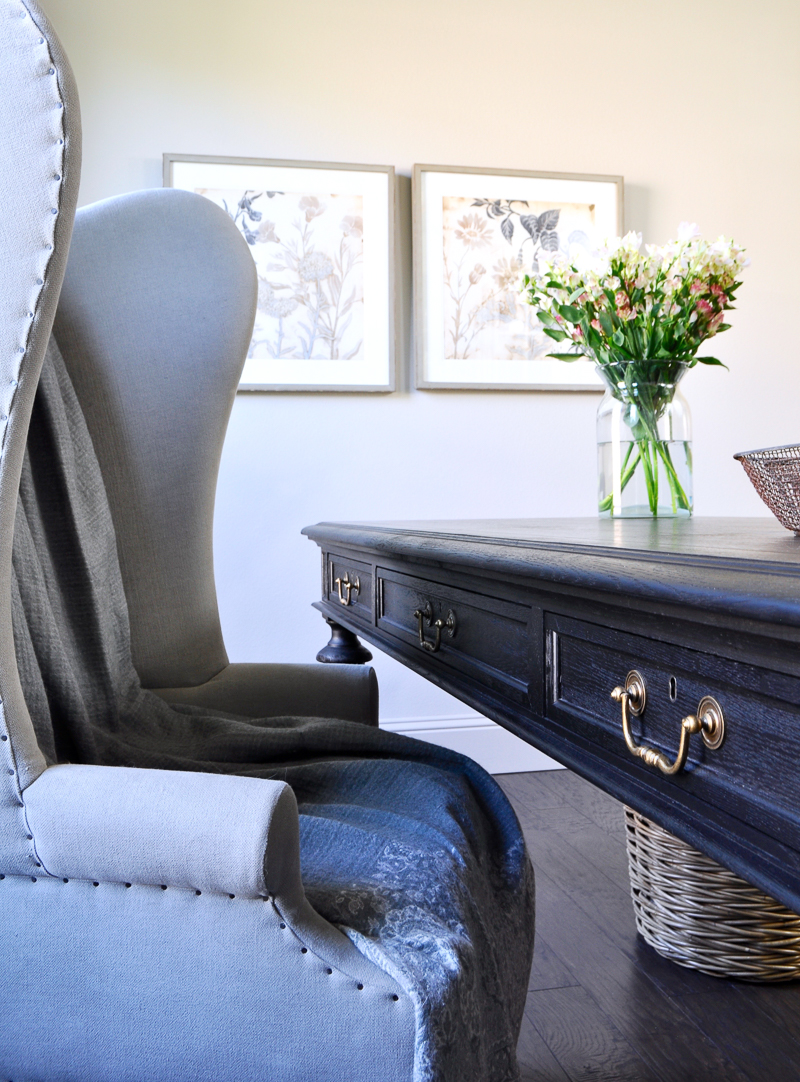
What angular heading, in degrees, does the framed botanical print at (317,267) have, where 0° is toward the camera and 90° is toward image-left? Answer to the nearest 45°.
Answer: approximately 0°

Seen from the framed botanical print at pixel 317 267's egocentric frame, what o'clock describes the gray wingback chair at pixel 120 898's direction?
The gray wingback chair is roughly at 12 o'clock from the framed botanical print.

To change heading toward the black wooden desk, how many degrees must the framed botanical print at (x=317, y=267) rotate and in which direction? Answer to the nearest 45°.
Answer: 0° — it already faces it

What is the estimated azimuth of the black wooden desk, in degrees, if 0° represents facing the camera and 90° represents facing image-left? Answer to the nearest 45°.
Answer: approximately 45°

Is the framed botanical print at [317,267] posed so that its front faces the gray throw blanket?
yes
